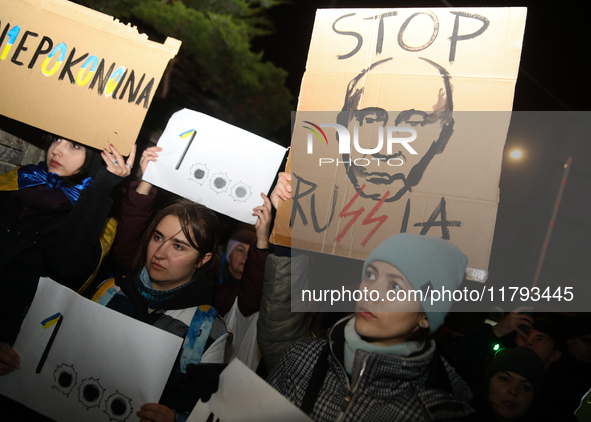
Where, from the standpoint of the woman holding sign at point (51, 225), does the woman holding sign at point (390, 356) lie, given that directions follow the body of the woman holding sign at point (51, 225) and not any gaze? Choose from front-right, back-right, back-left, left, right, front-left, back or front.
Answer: left

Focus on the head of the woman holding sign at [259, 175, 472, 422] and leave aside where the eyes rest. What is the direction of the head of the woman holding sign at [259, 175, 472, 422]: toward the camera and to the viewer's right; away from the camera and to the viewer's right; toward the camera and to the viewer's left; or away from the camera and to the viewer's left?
toward the camera and to the viewer's left

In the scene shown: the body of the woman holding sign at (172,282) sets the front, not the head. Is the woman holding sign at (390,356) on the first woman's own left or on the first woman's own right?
on the first woman's own left

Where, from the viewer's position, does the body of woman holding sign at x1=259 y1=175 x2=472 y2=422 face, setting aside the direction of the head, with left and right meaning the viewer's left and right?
facing the viewer and to the left of the viewer

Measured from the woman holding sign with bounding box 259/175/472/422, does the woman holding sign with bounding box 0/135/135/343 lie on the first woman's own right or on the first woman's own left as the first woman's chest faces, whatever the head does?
on the first woman's own right
